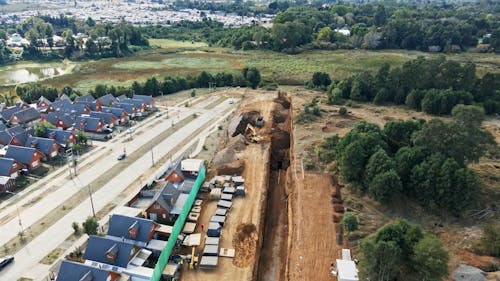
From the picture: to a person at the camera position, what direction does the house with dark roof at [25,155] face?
facing the viewer and to the right of the viewer

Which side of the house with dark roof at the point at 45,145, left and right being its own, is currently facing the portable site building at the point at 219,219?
front

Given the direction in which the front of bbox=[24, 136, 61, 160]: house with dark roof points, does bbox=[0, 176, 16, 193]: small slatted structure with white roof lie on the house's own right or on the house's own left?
on the house's own right

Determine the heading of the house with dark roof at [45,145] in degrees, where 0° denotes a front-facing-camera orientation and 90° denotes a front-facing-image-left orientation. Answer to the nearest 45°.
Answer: approximately 315°

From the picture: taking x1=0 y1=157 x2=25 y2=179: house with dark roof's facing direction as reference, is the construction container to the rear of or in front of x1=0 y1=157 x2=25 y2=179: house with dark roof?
in front

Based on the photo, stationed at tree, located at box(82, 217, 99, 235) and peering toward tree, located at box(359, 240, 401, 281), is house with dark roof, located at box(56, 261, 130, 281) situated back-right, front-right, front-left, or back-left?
front-right

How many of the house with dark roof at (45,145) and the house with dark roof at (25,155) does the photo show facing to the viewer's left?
0

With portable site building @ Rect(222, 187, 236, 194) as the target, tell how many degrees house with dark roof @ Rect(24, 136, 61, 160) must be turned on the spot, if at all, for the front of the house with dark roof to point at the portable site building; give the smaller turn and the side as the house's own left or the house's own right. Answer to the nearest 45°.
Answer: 0° — it already faces it

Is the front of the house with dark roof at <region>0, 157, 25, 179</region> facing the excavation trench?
yes

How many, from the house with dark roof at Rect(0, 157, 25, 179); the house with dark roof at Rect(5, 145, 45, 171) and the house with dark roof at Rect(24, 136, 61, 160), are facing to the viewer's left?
0

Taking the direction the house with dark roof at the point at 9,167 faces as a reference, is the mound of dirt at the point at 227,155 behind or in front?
in front

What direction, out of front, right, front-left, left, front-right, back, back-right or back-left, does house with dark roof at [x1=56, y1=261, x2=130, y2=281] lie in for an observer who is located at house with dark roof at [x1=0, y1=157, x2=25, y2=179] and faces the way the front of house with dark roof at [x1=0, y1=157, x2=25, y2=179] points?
front-right
